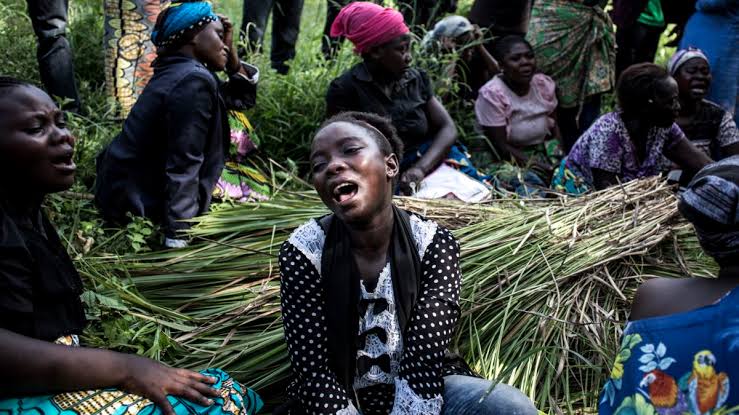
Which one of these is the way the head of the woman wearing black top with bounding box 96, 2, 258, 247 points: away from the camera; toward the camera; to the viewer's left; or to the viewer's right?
to the viewer's right

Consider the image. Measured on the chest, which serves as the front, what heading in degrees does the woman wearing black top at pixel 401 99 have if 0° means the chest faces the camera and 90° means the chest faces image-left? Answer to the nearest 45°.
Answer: approximately 315°

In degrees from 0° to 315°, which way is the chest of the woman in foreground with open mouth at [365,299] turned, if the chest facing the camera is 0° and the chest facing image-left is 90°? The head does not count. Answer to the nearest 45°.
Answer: approximately 0°

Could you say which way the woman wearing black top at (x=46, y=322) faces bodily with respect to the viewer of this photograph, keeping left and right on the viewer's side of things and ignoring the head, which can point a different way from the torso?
facing to the right of the viewer

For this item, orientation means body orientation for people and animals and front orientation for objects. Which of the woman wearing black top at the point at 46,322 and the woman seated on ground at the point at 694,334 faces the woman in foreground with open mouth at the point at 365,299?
the woman wearing black top

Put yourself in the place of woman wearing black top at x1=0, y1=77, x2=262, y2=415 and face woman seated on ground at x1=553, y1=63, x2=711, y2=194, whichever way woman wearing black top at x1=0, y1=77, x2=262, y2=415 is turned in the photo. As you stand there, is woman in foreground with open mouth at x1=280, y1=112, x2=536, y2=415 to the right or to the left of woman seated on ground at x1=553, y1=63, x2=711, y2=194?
right
